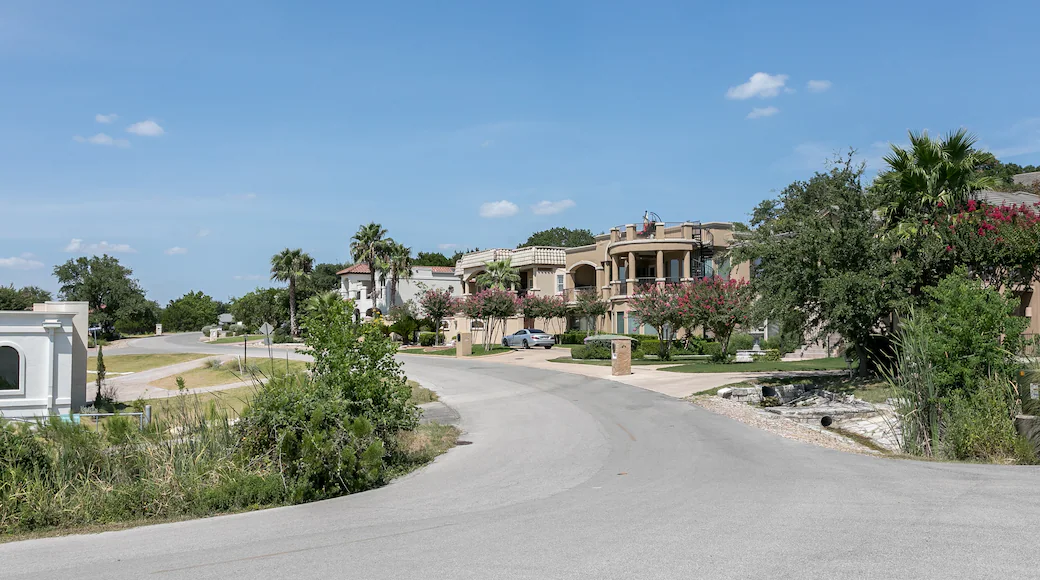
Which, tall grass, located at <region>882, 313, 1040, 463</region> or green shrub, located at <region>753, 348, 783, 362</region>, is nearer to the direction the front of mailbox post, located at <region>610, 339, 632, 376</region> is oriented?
the tall grass

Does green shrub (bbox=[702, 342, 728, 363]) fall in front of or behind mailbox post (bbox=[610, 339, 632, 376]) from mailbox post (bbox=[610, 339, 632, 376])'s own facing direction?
behind

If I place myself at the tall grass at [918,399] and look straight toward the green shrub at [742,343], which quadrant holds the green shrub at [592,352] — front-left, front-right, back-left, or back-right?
front-left

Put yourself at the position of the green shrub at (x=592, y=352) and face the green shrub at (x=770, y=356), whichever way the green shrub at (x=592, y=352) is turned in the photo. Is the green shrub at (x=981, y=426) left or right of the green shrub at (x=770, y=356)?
right

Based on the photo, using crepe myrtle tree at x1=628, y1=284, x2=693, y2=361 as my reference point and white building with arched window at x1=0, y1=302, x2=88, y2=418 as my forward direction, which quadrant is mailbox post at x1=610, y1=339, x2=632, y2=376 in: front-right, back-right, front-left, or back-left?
front-left

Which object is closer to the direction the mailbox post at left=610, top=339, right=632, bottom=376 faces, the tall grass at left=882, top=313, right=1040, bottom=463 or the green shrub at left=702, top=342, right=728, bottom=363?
the tall grass

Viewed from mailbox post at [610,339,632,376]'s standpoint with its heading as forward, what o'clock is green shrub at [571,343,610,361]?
The green shrub is roughly at 4 o'clock from the mailbox post.

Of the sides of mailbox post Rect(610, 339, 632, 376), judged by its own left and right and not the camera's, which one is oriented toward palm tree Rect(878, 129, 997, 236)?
left

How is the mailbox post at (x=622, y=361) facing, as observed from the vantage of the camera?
facing the viewer and to the left of the viewer

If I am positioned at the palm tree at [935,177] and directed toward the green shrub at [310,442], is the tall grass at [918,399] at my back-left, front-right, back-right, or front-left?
front-left

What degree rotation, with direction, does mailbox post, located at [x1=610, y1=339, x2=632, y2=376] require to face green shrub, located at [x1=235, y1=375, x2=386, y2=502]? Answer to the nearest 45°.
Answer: approximately 45° to its left

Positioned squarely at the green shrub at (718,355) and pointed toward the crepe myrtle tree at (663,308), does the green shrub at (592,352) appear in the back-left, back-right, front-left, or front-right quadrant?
front-left

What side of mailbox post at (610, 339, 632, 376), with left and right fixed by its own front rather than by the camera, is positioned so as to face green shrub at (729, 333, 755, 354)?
back

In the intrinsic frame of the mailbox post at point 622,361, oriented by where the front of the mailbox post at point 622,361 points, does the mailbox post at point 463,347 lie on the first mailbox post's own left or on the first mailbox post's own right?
on the first mailbox post's own right

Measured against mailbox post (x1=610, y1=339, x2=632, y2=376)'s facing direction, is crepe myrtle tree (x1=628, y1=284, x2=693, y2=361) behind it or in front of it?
behind
